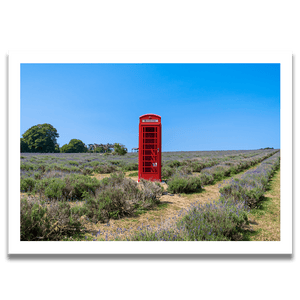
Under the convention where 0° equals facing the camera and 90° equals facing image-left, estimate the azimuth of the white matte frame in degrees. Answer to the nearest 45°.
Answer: approximately 0°
